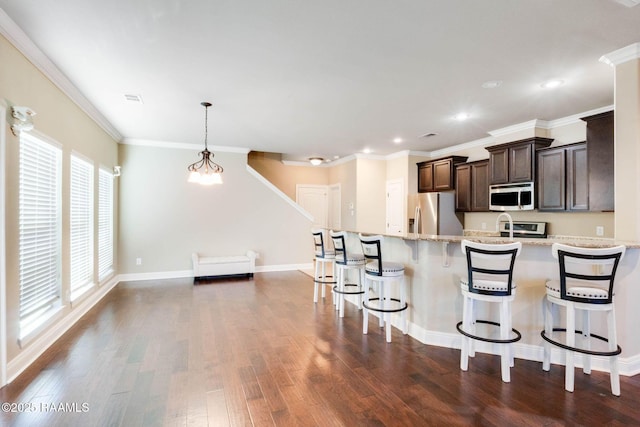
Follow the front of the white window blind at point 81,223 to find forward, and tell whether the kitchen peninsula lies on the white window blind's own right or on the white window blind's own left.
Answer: on the white window blind's own right

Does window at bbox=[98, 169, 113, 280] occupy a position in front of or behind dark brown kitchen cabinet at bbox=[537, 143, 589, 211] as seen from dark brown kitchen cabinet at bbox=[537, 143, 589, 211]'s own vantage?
in front

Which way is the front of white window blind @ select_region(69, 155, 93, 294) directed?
to the viewer's right

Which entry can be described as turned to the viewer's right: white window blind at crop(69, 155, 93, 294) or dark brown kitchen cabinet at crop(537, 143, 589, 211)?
the white window blind

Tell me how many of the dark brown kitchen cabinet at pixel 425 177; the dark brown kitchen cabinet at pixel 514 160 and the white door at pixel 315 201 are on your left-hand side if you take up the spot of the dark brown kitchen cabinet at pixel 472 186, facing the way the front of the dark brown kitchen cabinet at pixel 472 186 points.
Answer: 1

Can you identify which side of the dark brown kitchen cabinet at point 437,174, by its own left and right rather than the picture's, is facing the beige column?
left

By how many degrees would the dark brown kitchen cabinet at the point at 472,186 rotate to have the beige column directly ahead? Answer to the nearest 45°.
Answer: approximately 90° to its left

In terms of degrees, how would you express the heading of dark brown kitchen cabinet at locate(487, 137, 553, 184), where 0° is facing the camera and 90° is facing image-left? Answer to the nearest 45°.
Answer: approximately 45°

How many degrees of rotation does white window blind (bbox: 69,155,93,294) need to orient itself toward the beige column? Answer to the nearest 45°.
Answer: approximately 45° to its right
